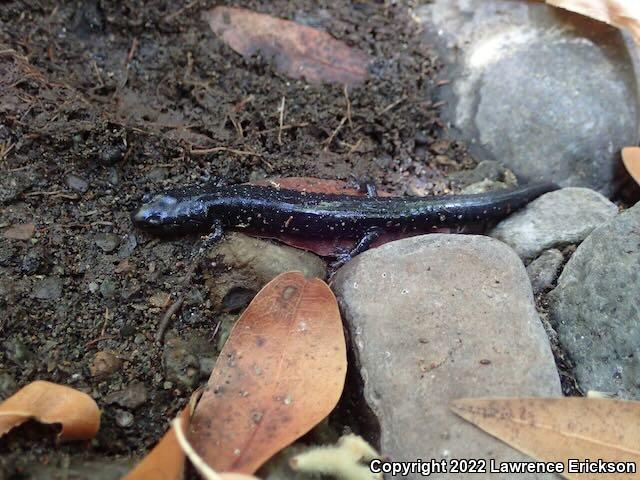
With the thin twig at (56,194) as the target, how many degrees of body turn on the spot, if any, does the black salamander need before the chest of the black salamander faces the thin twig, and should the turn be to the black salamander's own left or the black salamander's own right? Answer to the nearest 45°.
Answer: approximately 45° to the black salamander's own left

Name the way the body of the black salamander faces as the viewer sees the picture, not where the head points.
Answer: to the viewer's left

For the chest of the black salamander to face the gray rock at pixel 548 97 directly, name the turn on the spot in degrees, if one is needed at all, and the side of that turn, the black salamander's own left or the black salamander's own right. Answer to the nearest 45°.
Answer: approximately 135° to the black salamander's own right

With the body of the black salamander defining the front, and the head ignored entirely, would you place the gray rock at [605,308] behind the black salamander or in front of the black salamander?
behind

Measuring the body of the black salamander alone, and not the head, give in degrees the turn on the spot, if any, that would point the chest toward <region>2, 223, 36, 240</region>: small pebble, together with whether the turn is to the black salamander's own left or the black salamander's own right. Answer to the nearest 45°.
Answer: approximately 45° to the black salamander's own left

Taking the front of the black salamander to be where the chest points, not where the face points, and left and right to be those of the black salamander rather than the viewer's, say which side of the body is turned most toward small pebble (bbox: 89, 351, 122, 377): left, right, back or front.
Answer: left

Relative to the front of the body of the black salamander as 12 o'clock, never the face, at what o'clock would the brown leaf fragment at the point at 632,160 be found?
The brown leaf fragment is roughly at 5 o'clock from the black salamander.

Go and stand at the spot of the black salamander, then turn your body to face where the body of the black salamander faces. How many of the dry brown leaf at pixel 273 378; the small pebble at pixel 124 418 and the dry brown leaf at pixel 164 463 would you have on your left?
3

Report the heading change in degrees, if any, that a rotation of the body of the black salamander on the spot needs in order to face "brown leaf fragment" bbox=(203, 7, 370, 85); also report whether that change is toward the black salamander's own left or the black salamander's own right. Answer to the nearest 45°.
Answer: approximately 45° to the black salamander's own right

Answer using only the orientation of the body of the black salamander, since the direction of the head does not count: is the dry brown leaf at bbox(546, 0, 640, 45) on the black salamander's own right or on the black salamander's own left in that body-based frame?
on the black salamander's own right

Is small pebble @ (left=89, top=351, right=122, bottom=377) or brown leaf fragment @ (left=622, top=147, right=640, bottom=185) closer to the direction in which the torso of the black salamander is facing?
the small pebble

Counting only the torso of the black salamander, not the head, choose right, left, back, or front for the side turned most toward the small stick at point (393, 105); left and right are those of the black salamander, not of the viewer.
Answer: right
